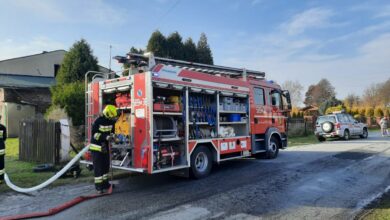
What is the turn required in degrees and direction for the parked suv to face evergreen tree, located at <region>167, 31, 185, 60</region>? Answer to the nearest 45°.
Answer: approximately 90° to its left

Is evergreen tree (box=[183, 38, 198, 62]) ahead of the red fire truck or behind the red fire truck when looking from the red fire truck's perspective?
ahead

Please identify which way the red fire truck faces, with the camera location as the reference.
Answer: facing away from the viewer and to the right of the viewer

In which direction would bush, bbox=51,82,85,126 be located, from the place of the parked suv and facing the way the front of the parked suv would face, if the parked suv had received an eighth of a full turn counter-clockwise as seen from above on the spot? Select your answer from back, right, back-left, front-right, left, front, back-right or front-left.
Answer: back-left

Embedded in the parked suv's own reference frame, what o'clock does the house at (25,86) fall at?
The house is roughly at 7 o'clock from the parked suv.

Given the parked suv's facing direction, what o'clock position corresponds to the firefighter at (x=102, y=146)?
The firefighter is roughly at 5 o'clock from the parked suv.

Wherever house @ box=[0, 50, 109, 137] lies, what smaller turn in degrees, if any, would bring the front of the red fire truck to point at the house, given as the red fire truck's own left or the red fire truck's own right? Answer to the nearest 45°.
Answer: approximately 90° to the red fire truck's own left

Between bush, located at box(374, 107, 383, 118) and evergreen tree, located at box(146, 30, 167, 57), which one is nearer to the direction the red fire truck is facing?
the bush

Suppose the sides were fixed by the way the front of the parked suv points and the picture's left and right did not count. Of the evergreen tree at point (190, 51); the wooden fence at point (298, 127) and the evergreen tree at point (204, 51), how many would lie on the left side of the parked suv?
3

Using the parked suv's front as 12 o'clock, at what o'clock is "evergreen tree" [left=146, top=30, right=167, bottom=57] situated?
The evergreen tree is roughly at 8 o'clock from the parked suv.

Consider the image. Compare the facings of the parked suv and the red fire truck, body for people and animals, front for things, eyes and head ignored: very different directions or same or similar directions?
same or similar directions

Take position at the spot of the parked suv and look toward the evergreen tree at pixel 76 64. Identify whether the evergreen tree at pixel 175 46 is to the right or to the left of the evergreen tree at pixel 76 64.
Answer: right

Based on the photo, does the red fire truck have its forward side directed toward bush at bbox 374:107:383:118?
yes

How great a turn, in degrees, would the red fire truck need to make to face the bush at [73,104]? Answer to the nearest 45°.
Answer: approximately 90° to its left

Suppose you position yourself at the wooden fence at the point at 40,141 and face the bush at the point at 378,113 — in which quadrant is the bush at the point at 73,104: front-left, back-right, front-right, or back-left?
front-left

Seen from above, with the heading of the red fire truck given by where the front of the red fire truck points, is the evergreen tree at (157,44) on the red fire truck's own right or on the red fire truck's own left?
on the red fire truck's own left

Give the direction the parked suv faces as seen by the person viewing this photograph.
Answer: facing away from the viewer and to the right of the viewer
